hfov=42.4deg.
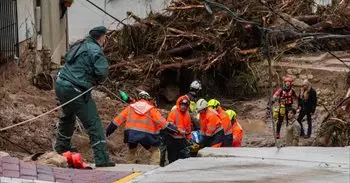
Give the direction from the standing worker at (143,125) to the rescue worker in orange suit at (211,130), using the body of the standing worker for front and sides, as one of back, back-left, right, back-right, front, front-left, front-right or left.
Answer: right

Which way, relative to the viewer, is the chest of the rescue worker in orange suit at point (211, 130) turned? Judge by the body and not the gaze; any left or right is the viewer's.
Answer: facing to the left of the viewer

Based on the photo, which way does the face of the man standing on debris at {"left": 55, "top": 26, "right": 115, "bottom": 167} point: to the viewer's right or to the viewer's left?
to the viewer's right

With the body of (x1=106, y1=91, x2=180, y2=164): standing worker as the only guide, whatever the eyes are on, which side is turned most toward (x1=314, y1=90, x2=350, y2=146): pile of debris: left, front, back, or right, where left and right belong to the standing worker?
right

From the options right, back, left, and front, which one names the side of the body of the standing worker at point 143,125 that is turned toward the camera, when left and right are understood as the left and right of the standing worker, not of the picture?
back

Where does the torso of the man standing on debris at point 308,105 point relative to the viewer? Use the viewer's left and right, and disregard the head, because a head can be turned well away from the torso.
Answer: facing the viewer and to the left of the viewer
